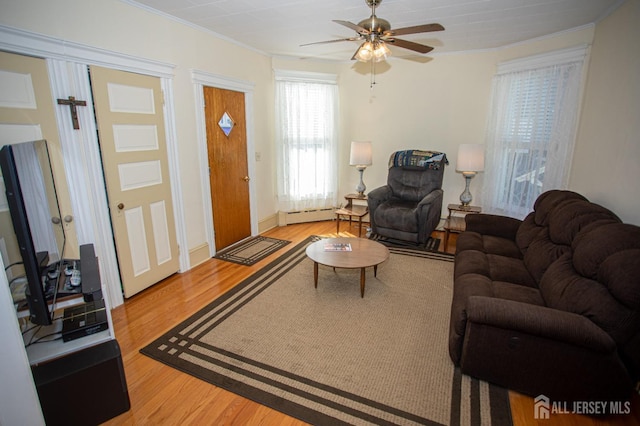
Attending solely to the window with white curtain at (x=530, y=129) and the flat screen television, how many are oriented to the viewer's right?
1

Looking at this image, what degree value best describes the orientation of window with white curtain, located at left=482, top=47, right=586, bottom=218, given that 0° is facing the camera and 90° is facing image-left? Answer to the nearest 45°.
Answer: approximately 45°

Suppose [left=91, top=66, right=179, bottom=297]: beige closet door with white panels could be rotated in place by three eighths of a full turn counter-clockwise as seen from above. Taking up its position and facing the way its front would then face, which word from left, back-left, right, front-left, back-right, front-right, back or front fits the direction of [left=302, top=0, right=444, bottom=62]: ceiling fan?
back-right

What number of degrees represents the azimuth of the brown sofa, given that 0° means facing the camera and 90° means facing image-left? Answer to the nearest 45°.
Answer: approximately 90°

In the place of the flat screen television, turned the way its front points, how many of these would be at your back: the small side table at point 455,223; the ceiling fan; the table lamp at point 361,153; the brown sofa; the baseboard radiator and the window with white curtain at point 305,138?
0

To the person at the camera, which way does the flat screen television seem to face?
facing to the right of the viewer

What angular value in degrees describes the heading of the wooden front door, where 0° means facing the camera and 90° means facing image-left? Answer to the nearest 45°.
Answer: approximately 315°

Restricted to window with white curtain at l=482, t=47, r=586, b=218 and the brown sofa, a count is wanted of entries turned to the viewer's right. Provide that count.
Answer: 0

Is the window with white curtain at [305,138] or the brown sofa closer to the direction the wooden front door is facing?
the brown sofa

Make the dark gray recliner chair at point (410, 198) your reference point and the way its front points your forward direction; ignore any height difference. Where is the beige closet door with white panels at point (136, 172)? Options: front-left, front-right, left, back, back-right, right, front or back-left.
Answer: front

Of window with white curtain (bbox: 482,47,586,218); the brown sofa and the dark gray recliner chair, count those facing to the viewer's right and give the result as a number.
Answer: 0

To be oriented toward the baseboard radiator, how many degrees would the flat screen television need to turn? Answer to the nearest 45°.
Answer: approximately 45° to its left

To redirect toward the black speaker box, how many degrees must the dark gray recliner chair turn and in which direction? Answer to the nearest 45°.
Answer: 0° — it already faces it

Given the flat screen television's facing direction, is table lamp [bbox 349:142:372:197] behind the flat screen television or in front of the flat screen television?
in front

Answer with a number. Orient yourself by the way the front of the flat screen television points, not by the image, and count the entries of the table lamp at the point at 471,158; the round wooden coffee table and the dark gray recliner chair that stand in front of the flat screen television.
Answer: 3

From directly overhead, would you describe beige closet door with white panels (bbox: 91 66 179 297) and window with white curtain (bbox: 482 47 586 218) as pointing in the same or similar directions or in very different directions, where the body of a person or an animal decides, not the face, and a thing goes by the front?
very different directions

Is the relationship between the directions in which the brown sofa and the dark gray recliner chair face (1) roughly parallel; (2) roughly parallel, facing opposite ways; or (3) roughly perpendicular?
roughly perpendicular

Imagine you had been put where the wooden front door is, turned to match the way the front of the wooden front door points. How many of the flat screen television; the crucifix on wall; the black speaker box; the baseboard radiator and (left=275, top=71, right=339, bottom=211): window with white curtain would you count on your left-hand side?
2
